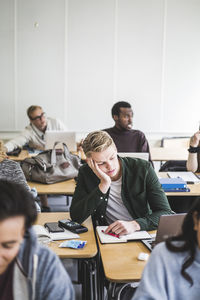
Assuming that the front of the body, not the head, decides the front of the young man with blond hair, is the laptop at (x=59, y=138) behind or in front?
behind

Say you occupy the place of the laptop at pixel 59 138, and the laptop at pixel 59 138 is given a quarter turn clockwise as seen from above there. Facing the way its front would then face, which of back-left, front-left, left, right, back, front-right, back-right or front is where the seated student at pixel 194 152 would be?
front-right

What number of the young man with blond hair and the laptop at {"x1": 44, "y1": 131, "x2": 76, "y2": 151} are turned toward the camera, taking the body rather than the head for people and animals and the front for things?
1

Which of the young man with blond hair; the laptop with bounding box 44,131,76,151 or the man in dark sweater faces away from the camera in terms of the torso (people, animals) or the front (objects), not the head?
the laptop

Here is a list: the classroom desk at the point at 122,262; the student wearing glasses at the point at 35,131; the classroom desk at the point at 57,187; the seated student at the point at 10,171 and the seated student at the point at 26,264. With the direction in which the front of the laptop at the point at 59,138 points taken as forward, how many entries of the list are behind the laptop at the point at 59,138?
4

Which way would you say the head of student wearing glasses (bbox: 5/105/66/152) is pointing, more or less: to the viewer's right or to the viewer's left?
to the viewer's right

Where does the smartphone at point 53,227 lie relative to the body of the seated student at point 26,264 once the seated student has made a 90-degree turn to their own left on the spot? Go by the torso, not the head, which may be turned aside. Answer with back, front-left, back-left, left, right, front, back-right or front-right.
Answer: back-left

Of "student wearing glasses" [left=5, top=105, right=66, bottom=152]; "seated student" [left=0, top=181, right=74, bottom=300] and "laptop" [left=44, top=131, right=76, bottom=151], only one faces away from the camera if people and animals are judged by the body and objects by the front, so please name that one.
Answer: the laptop

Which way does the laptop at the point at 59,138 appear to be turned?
away from the camera

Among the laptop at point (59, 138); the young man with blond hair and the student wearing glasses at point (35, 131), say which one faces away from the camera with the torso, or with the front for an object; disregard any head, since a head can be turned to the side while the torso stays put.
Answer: the laptop

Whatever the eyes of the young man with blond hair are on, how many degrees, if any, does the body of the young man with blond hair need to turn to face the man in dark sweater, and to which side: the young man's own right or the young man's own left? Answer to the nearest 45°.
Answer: approximately 180°

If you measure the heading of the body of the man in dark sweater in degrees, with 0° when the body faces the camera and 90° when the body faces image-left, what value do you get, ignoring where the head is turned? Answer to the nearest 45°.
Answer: approximately 315°

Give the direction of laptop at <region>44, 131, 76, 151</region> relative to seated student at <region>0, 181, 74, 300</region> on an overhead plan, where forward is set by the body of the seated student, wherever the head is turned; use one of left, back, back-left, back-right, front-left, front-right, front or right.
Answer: back-right
